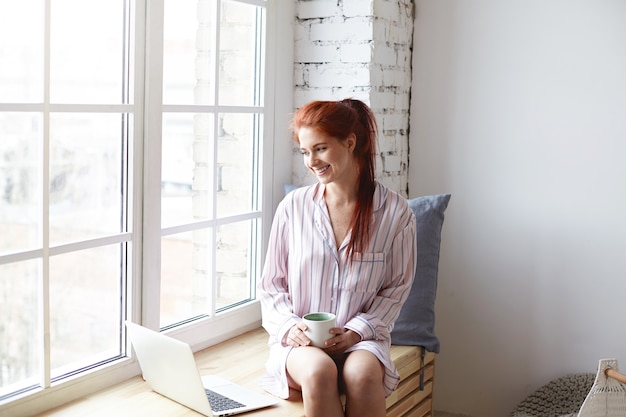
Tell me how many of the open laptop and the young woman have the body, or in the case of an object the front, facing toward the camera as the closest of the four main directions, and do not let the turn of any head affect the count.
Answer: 1

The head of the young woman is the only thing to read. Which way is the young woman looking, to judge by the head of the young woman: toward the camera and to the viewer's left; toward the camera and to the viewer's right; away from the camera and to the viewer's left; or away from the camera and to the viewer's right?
toward the camera and to the viewer's left

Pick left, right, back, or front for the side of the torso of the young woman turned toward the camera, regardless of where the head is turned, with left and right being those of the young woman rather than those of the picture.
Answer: front

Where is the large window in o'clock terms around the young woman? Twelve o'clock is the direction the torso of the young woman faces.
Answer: The large window is roughly at 3 o'clock from the young woman.

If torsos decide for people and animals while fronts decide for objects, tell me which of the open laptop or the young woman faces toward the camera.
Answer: the young woman

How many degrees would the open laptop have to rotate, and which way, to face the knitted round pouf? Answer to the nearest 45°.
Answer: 0° — it already faces it

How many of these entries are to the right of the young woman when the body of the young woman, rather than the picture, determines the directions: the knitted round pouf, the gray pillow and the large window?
1

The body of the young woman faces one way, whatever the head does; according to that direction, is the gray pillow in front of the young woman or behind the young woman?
behind

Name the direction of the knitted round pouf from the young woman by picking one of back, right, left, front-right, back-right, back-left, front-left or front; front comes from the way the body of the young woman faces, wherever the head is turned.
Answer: back-left
